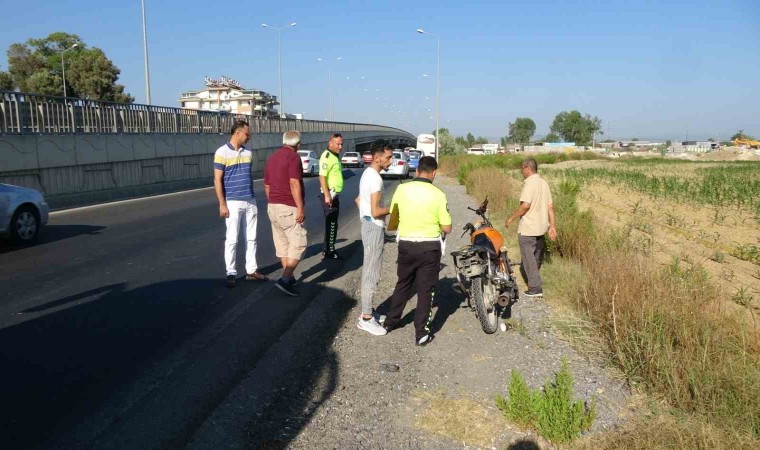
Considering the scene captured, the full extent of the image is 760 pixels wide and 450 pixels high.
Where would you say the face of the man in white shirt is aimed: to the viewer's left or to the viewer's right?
to the viewer's right

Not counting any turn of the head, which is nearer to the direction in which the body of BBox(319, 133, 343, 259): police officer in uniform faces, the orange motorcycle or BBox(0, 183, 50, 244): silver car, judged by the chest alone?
the orange motorcycle

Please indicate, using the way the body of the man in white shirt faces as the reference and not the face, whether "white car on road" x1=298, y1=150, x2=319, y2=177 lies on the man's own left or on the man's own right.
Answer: on the man's own left

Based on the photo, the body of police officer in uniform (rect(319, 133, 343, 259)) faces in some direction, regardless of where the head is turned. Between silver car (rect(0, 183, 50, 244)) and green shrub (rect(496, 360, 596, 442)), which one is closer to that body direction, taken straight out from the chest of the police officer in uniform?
the green shrub

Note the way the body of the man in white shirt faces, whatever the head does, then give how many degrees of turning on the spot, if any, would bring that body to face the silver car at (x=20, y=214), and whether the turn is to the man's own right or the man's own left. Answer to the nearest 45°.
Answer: approximately 135° to the man's own left

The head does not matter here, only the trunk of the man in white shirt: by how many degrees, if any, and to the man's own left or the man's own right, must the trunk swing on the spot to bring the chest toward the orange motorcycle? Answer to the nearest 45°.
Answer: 0° — they already face it

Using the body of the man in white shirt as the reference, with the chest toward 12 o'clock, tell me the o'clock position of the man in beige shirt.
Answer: The man in beige shirt is roughly at 11 o'clock from the man in white shirt.

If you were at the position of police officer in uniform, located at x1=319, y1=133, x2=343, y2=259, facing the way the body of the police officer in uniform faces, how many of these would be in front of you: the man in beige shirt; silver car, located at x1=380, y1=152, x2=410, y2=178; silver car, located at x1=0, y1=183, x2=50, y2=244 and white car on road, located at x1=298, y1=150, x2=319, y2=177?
1

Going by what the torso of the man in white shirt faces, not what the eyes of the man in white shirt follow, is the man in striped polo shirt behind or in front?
behind

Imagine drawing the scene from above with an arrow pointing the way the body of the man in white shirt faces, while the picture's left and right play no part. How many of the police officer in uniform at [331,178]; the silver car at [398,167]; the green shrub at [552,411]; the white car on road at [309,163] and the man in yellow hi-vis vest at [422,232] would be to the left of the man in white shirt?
3

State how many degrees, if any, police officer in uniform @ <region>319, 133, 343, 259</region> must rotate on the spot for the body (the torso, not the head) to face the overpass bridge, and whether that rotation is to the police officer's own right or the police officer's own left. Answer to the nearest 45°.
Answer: approximately 180°

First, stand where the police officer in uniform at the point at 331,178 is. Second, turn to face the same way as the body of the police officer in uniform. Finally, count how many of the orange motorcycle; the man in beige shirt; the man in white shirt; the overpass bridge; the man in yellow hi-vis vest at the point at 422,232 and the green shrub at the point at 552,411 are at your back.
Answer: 1

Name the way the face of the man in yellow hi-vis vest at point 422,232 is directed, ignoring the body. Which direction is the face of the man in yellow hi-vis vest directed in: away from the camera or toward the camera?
away from the camera

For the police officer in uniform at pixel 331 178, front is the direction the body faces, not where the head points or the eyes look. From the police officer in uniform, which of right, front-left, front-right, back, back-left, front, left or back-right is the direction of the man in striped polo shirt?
right

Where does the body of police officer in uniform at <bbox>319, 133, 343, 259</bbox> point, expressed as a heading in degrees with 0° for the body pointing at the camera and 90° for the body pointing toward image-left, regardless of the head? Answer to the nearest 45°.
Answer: approximately 315°

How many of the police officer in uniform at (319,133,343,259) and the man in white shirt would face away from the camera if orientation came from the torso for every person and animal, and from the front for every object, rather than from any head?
0

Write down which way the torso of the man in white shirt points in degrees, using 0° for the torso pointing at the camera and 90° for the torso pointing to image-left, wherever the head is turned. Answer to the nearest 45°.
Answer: approximately 270°

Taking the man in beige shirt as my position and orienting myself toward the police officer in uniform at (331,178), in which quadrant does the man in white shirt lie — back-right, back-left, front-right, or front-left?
front-left

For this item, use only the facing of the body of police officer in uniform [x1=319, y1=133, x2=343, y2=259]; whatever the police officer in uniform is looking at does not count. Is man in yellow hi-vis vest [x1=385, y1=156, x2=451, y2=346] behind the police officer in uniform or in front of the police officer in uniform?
in front
